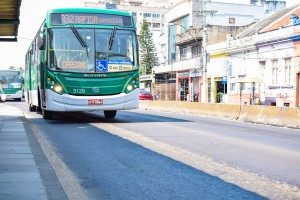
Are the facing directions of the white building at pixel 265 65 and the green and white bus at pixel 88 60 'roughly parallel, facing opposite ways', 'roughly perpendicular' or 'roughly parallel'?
roughly perpendicular

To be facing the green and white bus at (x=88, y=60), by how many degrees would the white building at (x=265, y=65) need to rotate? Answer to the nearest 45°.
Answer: approximately 45° to its left

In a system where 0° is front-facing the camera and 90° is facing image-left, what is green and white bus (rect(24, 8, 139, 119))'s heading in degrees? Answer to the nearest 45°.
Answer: approximately 0°

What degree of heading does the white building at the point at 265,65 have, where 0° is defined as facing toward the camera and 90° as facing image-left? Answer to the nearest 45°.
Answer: approximately 45°

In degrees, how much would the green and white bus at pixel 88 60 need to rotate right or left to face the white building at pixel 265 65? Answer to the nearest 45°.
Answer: approximately 135° to its left
